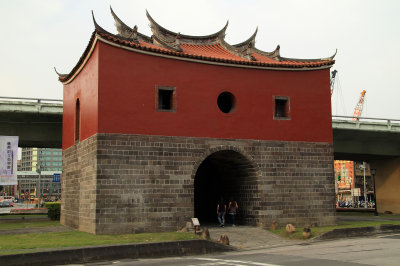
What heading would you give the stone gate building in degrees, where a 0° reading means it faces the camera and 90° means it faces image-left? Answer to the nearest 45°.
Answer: approximately 0°

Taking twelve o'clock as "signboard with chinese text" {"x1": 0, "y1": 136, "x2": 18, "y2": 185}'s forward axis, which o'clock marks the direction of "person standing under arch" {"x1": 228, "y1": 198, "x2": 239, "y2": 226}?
The person standing under arch is roughly at 10 o'clock from the signboard with chinese text.

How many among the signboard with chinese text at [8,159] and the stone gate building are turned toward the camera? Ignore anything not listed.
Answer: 2

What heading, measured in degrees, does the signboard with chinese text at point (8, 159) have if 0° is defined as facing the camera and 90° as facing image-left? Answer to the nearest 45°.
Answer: approximately 0°

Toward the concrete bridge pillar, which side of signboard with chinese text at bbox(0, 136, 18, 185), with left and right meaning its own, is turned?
left

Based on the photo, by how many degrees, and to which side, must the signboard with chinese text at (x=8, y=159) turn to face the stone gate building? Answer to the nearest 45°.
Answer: approximately 45° to its left

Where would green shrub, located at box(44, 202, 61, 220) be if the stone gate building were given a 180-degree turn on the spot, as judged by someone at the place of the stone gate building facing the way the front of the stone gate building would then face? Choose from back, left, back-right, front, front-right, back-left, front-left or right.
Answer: front-left

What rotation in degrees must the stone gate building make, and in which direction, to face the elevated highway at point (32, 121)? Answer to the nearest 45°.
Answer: approximately 135° to its right
